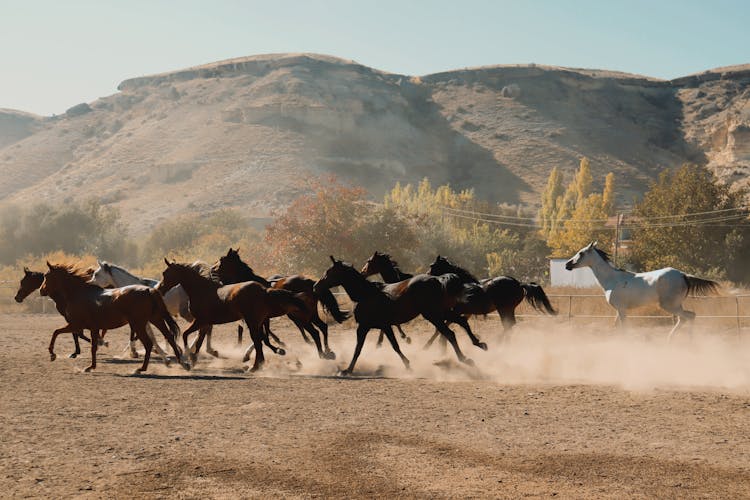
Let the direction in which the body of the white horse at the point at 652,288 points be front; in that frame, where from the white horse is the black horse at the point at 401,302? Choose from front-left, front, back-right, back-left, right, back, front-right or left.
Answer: front-left

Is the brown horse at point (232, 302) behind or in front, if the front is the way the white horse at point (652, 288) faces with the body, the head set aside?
in front

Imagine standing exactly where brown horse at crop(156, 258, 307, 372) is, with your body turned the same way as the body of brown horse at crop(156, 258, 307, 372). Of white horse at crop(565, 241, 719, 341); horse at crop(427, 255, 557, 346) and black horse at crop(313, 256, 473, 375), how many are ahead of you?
0

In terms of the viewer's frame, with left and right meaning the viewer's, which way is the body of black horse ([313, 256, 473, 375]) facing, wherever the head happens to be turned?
facing to the left of the viewer

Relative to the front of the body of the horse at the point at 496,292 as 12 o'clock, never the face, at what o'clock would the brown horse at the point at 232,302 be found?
The brown horse is roughly at 11 o'clock from the horse.

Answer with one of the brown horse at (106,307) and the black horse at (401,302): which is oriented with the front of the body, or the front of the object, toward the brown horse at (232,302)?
the black horse

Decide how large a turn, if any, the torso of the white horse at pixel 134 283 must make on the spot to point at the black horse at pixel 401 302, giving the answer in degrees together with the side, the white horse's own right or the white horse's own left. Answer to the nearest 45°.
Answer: approximately 135° to the white horse's own left

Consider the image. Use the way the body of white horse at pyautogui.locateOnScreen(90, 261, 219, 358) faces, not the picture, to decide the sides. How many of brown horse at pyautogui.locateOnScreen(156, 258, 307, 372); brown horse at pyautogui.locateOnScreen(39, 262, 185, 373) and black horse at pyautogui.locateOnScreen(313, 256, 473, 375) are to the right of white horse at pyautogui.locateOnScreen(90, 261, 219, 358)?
0

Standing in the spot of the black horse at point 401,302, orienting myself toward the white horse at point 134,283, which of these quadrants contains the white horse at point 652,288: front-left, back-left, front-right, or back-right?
back-right

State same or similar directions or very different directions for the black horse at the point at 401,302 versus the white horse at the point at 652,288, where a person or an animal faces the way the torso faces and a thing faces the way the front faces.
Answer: same or similar directions

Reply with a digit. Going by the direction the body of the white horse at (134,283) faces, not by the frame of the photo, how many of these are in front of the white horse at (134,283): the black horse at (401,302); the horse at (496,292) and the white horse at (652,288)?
0

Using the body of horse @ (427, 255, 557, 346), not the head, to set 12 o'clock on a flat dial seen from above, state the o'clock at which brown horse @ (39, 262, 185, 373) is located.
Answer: The brown horse is roughly at 11 o'clock from the horse.

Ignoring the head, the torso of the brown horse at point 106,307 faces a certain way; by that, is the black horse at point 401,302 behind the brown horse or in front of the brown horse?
behind

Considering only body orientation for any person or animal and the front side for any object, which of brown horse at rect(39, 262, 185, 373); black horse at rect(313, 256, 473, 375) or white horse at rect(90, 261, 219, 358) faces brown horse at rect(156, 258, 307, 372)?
the black horse

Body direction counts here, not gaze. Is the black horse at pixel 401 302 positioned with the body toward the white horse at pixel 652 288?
no

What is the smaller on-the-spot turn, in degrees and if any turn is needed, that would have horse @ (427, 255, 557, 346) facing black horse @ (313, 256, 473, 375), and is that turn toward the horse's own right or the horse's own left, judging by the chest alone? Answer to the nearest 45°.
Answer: approximately 45° to the horse's own left

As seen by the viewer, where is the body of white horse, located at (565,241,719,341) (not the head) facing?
to the viewer's left

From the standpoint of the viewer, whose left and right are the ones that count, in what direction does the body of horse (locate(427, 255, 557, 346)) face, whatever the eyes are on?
facing to the left of the viewer

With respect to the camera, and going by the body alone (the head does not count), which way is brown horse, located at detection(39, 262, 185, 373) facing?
to the viewer's left
